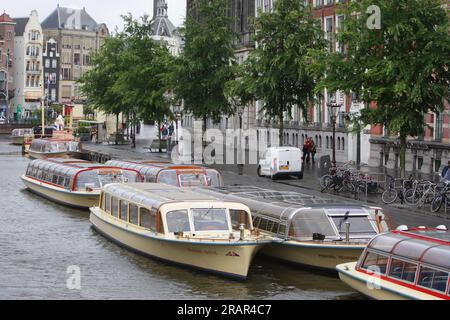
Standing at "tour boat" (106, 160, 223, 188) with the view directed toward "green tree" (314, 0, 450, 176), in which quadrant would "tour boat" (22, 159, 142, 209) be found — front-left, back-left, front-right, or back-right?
back-left

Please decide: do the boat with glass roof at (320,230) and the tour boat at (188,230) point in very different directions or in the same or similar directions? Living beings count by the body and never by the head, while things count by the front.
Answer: same or similar directions

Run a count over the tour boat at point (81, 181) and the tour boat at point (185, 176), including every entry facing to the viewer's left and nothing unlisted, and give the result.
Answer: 0

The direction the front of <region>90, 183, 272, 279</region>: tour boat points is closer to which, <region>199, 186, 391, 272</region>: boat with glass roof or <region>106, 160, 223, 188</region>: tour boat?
the boat with glass roof

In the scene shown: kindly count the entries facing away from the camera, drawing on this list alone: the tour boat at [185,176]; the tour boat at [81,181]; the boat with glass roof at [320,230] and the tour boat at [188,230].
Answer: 0

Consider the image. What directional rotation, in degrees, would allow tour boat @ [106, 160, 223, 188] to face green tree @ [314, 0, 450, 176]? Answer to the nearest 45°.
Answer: approximately 45° to its left

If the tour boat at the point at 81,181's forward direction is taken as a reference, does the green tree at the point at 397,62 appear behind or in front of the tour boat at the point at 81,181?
in front

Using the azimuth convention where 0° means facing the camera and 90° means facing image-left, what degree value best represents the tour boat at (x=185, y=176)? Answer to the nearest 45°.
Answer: approximately 315°

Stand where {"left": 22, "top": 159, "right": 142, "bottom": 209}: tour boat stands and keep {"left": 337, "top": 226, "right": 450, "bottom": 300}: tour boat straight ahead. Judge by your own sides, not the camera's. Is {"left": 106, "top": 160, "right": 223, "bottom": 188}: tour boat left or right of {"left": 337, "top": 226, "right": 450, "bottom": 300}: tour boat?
left

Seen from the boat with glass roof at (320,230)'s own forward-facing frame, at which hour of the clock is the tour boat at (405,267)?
The tour boat is roughly at 1 o'clock from the boat with glass roof.

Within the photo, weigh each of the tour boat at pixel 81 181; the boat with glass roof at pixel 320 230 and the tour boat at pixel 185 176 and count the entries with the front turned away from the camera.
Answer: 0

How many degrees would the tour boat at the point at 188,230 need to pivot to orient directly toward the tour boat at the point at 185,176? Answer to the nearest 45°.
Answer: approximately 135° to its left

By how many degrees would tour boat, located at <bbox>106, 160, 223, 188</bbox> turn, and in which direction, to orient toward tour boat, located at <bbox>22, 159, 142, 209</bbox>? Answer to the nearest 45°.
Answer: approximately 180°

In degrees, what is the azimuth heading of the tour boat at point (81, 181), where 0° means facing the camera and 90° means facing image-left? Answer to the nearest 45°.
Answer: approximately 315°

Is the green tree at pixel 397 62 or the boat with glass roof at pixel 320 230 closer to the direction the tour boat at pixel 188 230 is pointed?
the boat with glass roof

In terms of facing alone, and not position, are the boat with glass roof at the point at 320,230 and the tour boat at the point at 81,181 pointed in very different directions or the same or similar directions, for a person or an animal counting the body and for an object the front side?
same or similar directions

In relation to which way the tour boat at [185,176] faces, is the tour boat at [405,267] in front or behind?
in front
